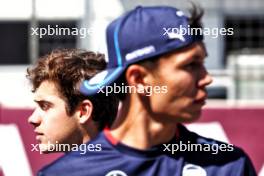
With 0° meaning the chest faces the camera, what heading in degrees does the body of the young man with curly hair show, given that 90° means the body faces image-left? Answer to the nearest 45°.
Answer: approximately 90°

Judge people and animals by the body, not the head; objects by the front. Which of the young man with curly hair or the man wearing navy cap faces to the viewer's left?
the young man with curly hair

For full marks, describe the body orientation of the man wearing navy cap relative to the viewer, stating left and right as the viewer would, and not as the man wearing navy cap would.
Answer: facing the viewer and to the right of the viewer

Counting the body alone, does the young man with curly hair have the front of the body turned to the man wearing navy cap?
no

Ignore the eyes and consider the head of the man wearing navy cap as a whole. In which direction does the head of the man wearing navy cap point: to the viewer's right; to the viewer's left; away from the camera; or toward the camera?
to the viewer's right

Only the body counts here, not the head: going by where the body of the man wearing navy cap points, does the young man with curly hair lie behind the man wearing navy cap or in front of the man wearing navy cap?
behind

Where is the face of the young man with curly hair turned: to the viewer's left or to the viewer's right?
to the viewer's left
